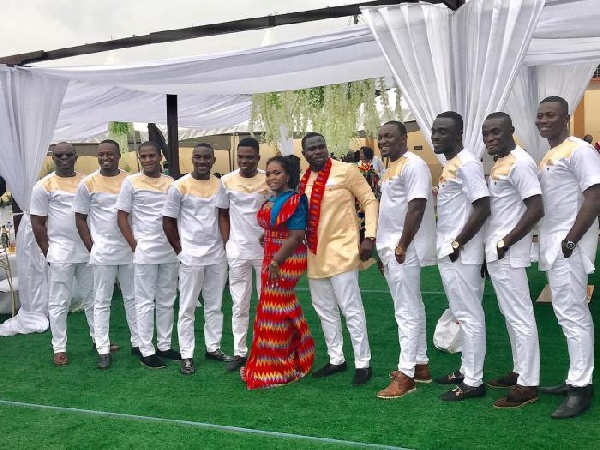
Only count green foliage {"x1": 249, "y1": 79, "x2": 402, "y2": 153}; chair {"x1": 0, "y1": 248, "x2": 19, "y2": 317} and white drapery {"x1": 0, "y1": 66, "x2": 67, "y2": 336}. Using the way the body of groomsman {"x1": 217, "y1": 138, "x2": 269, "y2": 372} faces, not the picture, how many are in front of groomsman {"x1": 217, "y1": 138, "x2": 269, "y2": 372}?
0

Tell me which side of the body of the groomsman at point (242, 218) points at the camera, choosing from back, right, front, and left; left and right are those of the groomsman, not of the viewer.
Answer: front

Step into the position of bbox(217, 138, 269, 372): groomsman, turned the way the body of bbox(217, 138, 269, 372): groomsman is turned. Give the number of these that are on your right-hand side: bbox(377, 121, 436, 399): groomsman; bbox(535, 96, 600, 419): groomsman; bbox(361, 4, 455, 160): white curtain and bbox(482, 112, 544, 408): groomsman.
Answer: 0

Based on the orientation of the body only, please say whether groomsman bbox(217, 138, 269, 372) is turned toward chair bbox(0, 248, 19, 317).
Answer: no

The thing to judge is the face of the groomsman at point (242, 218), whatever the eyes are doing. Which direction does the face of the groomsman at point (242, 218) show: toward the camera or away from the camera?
toward the camera

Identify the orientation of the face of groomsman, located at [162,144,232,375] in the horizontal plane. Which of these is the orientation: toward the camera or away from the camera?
toward the camera

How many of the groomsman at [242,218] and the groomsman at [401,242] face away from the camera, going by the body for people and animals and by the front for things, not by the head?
0

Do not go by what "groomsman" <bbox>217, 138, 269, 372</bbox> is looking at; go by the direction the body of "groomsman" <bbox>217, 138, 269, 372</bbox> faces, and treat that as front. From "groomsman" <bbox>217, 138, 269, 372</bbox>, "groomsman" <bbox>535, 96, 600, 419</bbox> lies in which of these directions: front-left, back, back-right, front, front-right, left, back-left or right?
front-left

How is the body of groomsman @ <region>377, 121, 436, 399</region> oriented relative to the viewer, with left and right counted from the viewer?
facing the viewer and to the left of the viewer

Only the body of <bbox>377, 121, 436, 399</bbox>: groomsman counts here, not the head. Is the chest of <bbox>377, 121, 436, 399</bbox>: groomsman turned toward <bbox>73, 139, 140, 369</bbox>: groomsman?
no

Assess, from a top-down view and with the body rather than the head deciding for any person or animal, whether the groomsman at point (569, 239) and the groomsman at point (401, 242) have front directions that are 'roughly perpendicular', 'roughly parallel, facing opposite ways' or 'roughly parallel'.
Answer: roughly parallel

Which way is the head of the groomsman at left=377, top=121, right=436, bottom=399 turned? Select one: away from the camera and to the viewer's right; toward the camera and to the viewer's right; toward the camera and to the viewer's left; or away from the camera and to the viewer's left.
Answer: toward the camera and to the viewer's left

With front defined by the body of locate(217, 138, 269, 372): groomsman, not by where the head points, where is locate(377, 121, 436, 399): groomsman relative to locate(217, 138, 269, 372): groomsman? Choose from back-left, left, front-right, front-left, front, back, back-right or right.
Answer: front-left

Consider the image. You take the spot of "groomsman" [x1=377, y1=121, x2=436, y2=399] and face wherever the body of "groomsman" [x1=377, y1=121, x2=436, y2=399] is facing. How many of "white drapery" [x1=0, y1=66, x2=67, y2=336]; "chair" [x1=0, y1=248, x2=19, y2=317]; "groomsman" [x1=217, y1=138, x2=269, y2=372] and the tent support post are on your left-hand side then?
0

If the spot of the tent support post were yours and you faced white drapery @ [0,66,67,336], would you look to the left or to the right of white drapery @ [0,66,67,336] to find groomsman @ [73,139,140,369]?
left

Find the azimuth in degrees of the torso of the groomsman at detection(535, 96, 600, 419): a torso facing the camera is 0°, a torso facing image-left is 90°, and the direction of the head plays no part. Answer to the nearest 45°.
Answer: approximately 45°

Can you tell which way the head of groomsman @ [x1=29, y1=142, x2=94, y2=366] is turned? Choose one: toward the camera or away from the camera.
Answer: toward the camera

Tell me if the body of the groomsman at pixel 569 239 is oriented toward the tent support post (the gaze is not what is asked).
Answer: no

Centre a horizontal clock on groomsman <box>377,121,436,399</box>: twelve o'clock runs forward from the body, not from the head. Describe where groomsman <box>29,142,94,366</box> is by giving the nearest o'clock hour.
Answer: groomsman <box>29,142,94,366</box> is roughly at 2 o'clock from groomsman <box>377,121,436,399</box>.
